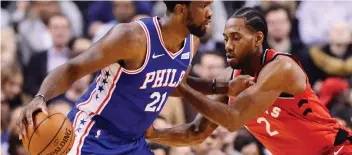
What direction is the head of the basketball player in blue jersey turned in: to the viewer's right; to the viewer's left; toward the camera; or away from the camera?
to the viewer's right

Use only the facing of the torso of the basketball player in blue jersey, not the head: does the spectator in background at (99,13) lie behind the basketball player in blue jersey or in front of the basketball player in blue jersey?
behind

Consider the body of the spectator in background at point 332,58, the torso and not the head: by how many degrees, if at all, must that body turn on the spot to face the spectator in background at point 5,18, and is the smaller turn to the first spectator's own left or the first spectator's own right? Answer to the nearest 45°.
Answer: approximately 90° to the first spectator's own right

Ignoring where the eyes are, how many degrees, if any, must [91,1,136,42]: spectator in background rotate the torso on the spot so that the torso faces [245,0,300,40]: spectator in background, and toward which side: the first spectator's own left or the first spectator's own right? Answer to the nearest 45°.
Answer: approximately 90° to the first spectator's own left

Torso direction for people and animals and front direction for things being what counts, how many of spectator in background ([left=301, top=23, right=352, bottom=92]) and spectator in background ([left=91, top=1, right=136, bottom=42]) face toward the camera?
2

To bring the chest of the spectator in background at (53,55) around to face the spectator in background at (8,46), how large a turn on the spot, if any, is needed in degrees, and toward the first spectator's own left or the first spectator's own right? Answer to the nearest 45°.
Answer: approximately 135° to the first spectator's own right

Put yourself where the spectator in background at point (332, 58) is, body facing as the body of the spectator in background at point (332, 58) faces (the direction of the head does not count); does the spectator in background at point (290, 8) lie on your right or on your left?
on your right

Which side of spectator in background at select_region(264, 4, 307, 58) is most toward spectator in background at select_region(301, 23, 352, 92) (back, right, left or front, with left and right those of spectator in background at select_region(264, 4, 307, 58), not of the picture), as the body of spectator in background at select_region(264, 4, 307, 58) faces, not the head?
left
